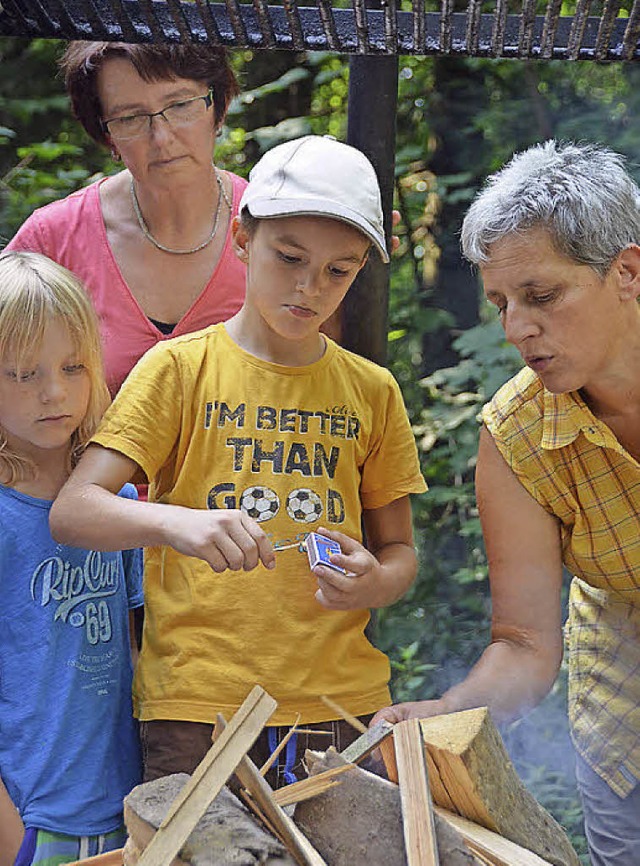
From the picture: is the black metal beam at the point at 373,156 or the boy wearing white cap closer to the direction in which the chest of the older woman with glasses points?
the boy wearing white cap

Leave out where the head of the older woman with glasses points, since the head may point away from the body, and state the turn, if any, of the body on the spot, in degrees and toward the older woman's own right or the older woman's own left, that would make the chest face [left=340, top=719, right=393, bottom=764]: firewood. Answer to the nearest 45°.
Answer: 0° — they already face it

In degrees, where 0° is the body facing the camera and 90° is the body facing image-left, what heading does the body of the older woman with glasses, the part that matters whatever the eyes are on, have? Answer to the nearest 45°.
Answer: approximately 0°

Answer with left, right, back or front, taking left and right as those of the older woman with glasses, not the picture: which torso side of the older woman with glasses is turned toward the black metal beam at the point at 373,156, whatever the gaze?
left

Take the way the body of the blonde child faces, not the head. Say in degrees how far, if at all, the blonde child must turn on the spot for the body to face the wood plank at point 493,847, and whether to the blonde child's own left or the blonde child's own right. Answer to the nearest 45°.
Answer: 0° — they already face it

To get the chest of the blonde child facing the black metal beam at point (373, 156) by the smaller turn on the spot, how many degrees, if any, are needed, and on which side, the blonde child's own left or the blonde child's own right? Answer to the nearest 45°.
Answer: approximately 90° to the blonde child's own left

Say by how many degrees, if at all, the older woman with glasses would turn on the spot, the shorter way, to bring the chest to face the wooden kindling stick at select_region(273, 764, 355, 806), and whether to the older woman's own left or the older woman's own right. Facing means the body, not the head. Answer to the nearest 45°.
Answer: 0° — they already face it
